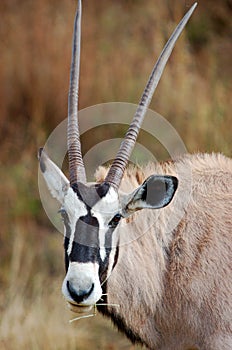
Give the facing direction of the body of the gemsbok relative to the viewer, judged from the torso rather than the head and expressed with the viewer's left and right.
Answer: facing the viewer and to the left of the viewer
